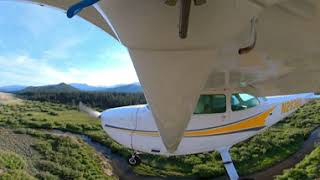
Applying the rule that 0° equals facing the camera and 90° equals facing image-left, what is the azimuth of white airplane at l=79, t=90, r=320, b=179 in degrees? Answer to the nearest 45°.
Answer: approximately 90°
